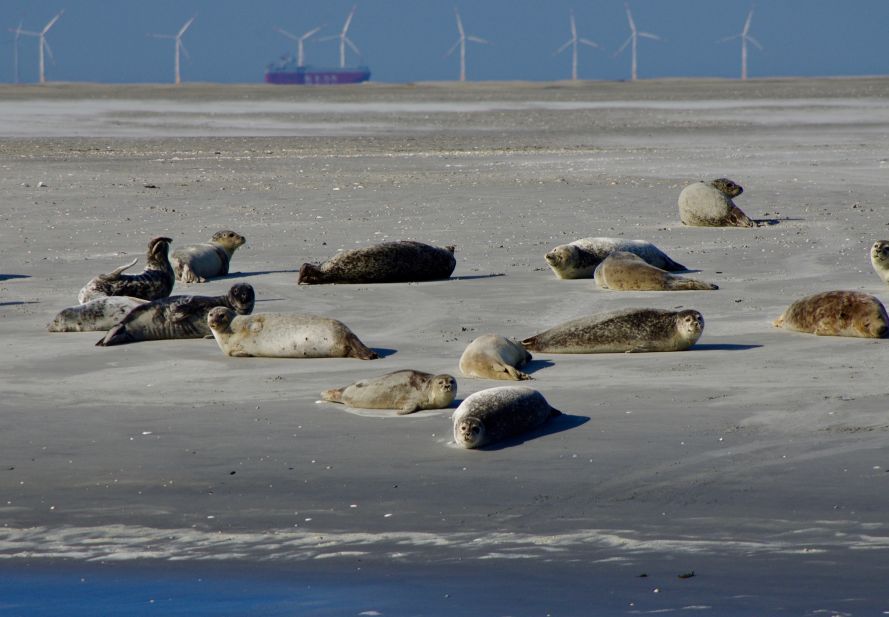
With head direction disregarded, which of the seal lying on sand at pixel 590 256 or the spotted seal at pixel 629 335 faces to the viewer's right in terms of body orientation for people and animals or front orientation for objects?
the spotted seal

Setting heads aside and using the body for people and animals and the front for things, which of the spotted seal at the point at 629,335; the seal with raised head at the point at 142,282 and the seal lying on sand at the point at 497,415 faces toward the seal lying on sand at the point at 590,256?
the seal with raised head

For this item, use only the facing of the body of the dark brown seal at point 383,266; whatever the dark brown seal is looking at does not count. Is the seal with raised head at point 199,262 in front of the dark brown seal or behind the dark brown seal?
behind

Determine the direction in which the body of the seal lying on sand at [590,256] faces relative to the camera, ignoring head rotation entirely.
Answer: to the viewer's left

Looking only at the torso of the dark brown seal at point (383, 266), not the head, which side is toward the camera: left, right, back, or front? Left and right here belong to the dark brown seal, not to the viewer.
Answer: right

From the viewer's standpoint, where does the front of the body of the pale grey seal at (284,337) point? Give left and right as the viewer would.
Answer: facing to the left of the viewer

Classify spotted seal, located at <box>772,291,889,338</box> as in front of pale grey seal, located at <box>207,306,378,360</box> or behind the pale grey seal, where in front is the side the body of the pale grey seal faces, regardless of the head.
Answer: behind

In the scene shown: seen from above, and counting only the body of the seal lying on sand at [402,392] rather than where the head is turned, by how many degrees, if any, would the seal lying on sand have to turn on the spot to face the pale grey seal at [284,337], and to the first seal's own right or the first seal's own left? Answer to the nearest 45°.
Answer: approximately 135° to the first seal's own left

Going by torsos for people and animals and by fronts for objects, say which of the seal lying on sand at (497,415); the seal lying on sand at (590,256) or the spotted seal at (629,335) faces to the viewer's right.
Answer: the spotted seal

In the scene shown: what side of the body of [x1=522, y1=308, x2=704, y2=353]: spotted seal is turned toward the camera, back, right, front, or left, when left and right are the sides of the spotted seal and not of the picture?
right

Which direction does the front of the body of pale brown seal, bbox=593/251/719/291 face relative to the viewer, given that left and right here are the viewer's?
facing to the left of the viewer

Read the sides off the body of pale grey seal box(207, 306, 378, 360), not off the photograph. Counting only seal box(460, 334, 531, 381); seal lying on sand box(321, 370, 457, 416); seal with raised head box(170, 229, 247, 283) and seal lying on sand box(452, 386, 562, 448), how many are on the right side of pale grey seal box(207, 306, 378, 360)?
1

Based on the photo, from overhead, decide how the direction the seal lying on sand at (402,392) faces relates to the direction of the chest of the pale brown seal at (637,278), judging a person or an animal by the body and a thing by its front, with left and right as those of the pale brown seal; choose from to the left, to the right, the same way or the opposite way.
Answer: the opposite way

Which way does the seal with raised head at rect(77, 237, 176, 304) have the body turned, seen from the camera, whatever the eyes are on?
to the viewer's right

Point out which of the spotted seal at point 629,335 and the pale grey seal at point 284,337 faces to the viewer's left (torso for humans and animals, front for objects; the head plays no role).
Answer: the pale grey seal

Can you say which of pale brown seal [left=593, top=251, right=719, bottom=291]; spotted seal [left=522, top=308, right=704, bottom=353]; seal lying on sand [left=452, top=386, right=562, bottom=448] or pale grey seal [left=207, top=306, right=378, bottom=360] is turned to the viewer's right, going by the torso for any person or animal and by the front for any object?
the spotted seal

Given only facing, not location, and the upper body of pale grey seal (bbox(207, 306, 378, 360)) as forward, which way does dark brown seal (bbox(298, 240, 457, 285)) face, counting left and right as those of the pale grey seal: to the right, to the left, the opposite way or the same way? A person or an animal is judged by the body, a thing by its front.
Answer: the opposite way

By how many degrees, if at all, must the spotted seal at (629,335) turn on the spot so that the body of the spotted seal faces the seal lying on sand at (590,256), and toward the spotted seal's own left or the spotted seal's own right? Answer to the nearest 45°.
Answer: approximately 90° to the spotted seal's own left

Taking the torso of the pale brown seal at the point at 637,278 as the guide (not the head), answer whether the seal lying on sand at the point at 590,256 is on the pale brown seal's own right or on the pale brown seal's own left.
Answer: on the pale brown seal's own right

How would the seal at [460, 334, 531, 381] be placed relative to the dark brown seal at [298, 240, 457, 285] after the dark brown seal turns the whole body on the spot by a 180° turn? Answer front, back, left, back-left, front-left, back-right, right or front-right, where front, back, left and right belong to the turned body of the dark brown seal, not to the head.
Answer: left
